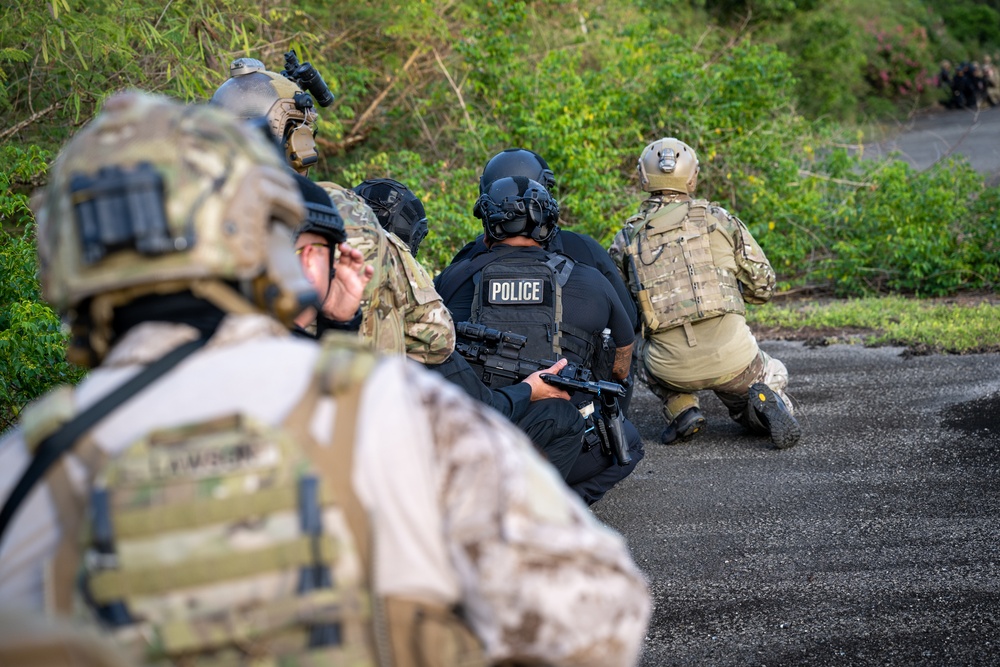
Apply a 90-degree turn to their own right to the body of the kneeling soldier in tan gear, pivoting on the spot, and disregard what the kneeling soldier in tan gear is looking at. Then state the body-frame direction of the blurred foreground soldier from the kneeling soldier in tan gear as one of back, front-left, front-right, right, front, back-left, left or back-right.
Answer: right

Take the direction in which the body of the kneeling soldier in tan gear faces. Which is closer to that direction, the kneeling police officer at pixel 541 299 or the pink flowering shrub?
the pink flowering shrub

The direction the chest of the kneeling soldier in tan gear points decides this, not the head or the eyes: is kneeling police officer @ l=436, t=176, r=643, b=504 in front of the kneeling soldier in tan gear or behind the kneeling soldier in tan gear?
behind

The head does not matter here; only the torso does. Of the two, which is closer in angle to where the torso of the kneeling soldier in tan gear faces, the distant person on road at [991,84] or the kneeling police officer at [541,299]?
the distant person on road

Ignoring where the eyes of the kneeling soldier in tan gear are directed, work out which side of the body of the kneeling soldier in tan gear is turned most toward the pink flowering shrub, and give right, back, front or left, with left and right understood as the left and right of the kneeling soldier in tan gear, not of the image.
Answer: front

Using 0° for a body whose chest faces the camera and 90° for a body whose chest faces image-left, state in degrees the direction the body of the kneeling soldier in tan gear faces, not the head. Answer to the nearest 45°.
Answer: approximately 180°

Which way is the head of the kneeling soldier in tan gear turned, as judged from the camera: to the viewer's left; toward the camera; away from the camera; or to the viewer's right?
away from the camera

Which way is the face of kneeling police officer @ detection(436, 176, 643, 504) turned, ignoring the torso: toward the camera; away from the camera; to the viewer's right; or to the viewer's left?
away from the camera
